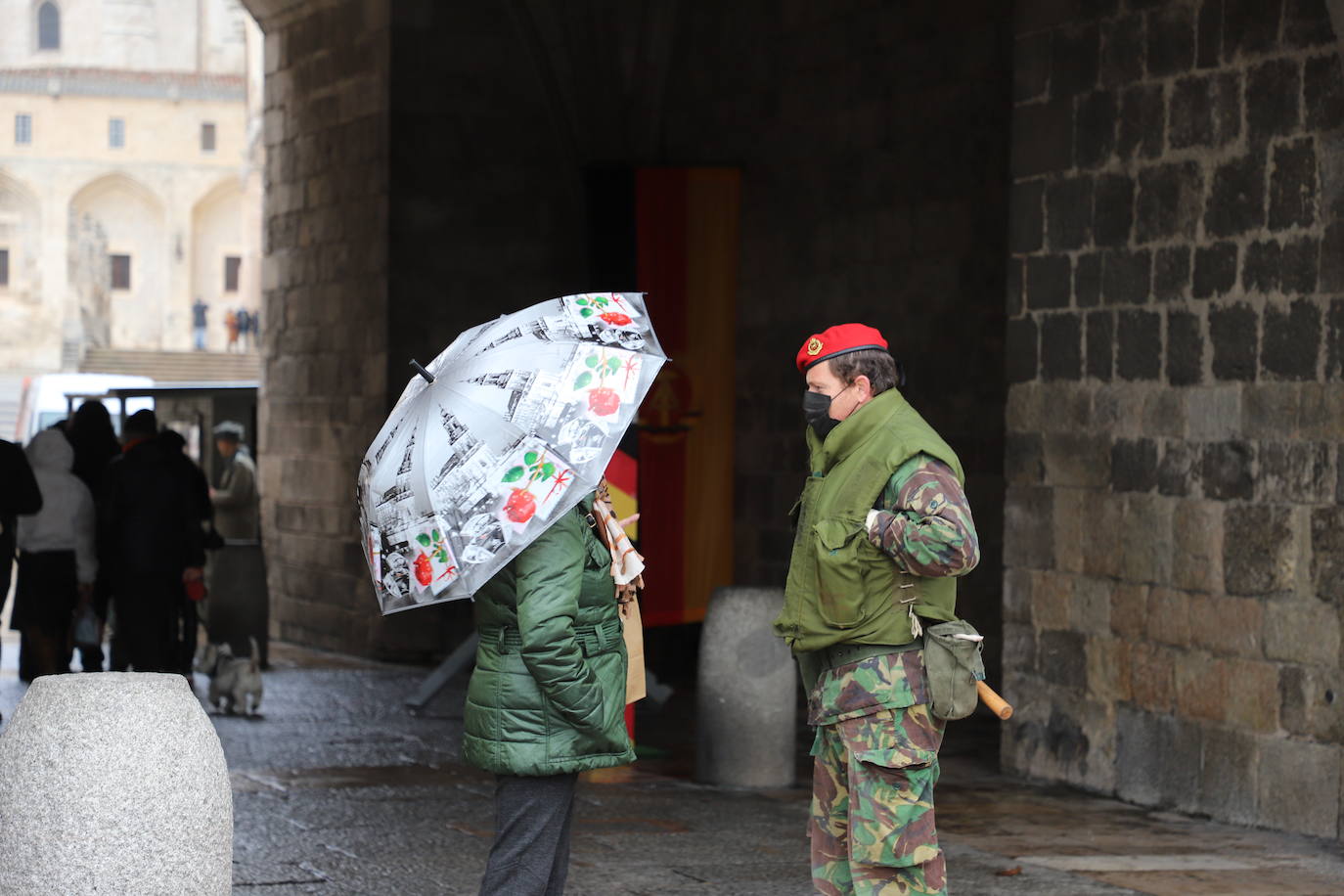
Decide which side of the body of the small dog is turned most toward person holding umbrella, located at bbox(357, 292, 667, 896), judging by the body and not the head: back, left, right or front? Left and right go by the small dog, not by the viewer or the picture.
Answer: left

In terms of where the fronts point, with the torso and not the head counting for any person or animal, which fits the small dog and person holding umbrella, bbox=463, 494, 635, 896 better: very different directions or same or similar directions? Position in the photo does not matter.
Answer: very different directions

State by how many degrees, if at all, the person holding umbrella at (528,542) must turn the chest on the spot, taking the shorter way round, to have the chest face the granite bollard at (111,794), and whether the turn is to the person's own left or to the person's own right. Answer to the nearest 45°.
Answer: approximately 180°

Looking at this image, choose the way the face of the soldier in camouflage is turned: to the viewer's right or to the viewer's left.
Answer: to the viewer's left

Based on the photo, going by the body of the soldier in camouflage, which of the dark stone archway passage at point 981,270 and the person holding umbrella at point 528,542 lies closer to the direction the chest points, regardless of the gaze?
the person holding umbrella

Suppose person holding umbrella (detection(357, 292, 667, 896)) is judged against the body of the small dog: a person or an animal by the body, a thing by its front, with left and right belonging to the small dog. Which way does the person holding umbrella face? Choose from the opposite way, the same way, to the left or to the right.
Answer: the opposite way

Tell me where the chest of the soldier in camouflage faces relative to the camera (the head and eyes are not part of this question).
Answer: to the viewer's left
